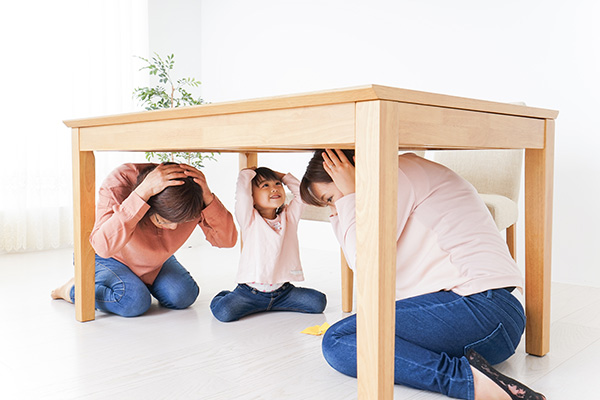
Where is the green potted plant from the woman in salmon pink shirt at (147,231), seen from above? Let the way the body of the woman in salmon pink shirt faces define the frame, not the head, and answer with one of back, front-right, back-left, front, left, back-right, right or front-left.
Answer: back-left

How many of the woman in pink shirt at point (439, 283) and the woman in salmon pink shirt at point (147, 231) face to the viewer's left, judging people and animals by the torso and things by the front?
1

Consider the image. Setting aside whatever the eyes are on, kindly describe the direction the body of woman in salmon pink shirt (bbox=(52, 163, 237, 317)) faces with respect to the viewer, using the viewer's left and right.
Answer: facing the viewer and to the right of the viewer

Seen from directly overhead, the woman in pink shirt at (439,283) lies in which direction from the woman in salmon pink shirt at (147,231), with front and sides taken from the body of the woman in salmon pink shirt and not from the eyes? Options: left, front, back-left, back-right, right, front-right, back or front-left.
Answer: front

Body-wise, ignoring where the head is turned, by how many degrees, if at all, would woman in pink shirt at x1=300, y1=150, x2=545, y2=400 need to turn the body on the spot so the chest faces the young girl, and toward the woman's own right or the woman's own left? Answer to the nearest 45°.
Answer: approximately 45° to the woman's own right

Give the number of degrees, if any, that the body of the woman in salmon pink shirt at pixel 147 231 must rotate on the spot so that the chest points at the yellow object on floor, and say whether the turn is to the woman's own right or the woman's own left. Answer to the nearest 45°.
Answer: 0° — they already face it

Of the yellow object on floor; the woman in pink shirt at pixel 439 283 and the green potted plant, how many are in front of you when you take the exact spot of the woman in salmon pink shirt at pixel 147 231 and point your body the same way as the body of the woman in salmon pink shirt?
2

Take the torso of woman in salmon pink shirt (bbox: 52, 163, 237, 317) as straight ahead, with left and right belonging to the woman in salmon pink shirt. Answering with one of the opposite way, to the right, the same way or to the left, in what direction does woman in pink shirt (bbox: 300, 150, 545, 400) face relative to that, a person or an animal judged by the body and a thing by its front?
the opposite way

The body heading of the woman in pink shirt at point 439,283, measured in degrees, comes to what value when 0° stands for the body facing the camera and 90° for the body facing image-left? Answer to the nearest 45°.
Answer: approximately 90°

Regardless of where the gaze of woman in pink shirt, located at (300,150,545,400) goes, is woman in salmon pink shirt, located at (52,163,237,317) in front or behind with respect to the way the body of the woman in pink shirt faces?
in front
